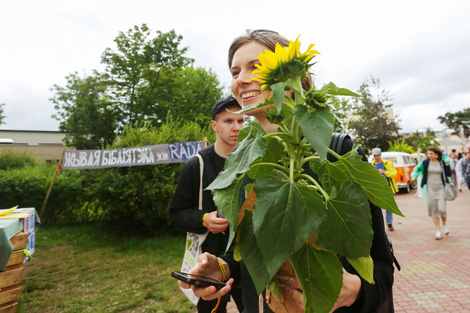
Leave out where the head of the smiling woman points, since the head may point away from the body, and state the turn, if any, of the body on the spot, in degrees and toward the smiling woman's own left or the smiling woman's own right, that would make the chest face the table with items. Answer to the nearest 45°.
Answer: approximately 90° to the smiling woman's own right

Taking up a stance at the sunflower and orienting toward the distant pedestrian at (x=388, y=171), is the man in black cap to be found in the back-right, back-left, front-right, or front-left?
front-left

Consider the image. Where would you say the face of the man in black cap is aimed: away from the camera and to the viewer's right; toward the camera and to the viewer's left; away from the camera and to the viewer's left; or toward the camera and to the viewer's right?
toward the camera and to the viewer's right

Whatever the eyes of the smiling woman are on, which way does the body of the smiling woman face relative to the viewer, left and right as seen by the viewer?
facing the viewer and to the left of the viewer

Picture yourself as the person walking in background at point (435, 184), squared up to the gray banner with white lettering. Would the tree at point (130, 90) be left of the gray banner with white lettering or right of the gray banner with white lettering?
right

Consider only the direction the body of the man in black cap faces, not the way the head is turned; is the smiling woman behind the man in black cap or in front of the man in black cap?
in front

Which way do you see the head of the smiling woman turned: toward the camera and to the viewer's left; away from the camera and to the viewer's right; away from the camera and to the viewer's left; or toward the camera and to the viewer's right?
toward the camera and to the viewer's left

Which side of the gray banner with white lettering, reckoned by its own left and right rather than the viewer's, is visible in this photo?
front

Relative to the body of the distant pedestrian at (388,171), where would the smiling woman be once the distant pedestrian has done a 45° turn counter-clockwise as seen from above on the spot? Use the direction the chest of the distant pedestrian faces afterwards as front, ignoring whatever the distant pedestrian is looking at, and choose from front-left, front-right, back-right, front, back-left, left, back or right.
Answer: front

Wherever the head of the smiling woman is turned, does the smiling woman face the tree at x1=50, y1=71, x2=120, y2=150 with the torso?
no

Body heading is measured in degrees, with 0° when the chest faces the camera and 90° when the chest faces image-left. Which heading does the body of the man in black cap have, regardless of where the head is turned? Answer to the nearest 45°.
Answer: approximately 315°

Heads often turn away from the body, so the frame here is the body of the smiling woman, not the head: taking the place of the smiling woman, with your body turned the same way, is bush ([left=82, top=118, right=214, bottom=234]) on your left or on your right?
on your right

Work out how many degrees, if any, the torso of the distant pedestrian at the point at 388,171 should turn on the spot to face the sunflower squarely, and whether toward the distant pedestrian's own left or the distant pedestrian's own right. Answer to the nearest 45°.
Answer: approximately 45° to the distant pedestrian's own left
